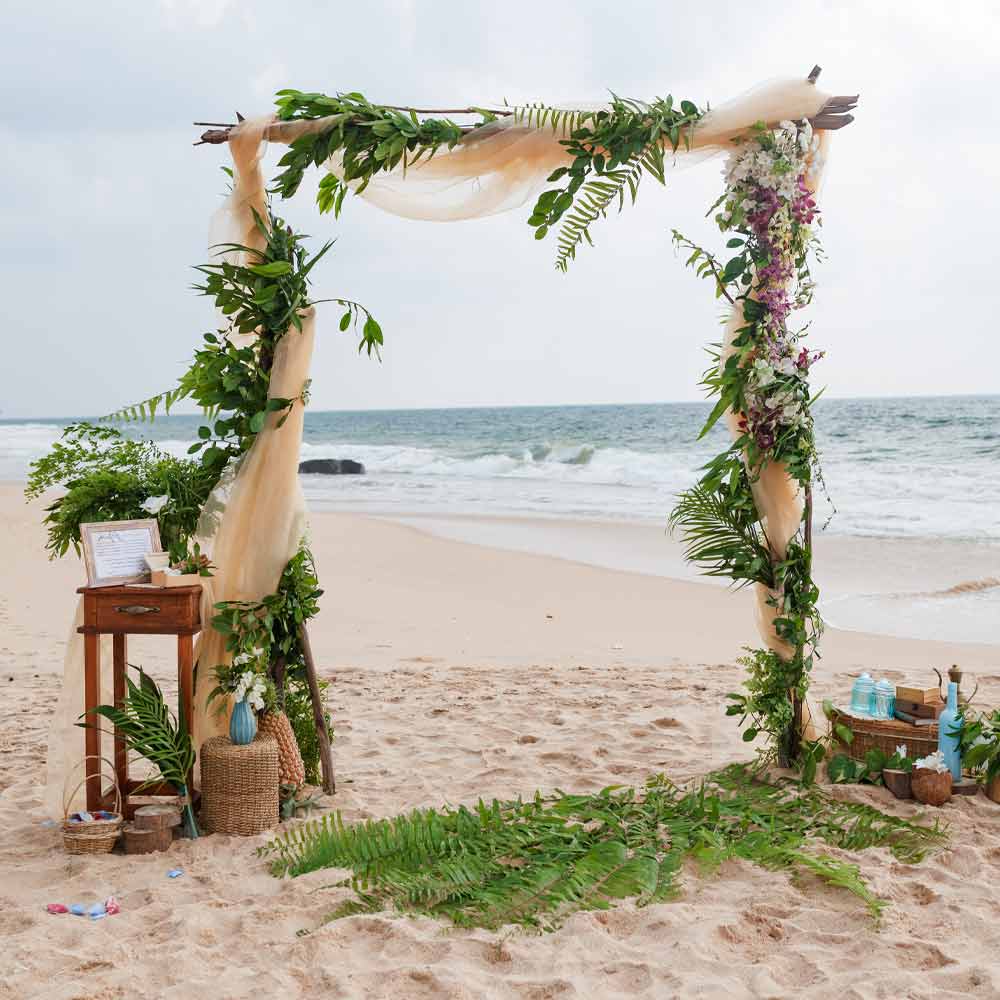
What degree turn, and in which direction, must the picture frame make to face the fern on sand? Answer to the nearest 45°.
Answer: approximately 45° to its left

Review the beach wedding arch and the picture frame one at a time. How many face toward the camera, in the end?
2

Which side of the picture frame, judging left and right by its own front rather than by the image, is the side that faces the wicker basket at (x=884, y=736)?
left

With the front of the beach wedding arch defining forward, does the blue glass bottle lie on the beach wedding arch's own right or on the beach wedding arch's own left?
on the beach wedding arch's own left

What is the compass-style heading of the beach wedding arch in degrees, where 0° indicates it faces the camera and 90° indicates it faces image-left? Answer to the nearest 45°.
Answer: approximately 0°

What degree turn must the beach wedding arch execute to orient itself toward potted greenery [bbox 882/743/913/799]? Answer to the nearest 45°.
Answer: approximately 90° to its left
